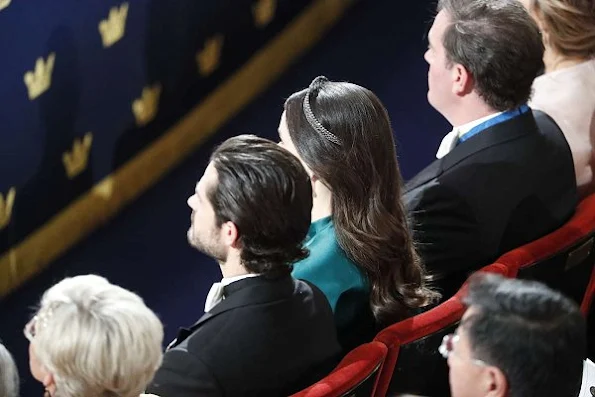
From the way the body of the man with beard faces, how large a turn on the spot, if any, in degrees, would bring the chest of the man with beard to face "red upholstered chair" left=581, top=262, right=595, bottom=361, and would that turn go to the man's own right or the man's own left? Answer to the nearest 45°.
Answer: approximately 90° to the man's own right

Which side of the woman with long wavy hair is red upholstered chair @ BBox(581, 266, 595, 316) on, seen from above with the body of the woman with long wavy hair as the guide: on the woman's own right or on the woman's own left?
on the woman's own right

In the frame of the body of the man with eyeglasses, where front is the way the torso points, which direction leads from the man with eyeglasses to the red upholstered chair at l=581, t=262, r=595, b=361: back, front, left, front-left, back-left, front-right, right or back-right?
front-right

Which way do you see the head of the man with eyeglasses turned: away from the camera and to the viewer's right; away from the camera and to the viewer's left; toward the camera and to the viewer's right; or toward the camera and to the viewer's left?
away from the camera and to the viewer's left

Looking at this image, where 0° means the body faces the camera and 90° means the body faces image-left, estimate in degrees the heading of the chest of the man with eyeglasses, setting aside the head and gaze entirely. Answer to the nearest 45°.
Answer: approximately 135°

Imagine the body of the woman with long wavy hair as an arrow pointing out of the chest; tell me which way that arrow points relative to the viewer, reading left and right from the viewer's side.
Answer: facing away from the viewer and to the left of the viewer

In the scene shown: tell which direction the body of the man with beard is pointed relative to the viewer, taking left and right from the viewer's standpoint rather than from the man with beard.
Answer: facing away from the viewer and to the left of the viewer

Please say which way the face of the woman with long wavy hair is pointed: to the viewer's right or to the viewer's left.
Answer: to the viewer's left

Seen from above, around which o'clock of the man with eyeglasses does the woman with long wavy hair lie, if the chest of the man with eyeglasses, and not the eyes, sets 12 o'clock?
The woman with long wavy hair is roughly at 1 o'clock from the man with eyeglasses.
